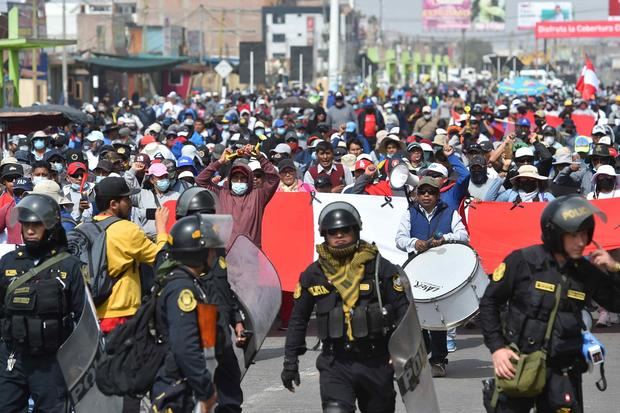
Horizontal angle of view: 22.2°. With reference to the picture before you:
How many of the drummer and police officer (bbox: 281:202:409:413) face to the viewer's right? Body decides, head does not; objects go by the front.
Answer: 0

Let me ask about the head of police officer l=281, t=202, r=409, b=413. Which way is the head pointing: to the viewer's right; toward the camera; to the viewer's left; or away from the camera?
toward the camera

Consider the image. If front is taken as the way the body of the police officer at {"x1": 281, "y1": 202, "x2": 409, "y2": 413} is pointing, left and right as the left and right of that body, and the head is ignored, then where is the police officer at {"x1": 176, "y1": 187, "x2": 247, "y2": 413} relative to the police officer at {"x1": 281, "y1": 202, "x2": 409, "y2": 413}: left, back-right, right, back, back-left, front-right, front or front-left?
back-right

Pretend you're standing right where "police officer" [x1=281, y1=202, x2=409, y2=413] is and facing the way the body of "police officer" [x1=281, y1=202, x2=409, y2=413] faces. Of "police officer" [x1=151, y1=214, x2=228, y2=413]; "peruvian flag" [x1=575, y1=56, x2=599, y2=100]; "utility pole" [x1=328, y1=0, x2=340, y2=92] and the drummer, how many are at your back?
3

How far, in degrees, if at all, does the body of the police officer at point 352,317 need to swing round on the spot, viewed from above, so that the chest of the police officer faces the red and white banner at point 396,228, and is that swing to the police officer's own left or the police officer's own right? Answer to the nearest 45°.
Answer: approximately 180°

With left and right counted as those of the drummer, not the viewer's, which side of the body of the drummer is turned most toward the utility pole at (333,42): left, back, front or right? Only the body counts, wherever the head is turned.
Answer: back

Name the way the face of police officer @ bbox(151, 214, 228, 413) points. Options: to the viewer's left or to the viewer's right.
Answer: to the viewer's right

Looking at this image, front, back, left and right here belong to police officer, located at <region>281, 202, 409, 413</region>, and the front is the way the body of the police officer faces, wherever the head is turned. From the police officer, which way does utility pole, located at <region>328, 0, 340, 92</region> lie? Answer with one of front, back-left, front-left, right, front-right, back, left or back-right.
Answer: back

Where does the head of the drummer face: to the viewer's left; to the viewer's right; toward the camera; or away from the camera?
toward the camera

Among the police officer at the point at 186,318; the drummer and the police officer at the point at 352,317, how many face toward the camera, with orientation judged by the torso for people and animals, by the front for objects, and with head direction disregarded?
2

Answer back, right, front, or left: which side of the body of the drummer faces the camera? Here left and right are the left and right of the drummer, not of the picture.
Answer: front

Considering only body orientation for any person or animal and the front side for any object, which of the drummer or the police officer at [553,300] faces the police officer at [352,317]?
the drummer

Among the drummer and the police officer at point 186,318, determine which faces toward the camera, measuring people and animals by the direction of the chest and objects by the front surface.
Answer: the drummer

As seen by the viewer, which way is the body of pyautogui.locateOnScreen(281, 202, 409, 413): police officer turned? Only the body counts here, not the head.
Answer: toward the camera
